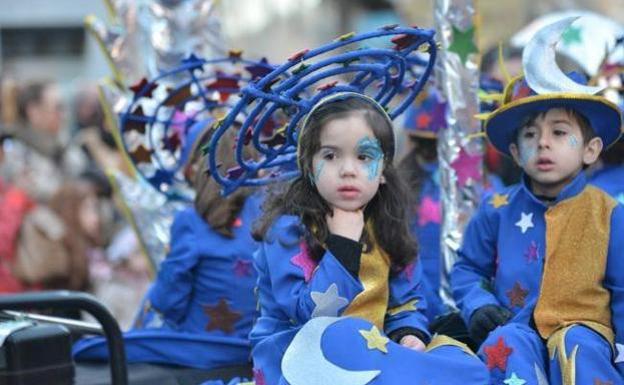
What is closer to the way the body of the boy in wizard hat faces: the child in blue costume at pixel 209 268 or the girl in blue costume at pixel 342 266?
the girl in blue costume

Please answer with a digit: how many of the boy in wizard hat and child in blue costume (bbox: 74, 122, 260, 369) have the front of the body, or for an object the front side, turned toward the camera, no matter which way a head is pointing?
1

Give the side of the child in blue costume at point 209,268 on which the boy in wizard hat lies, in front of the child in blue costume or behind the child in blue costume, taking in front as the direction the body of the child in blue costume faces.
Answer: behind

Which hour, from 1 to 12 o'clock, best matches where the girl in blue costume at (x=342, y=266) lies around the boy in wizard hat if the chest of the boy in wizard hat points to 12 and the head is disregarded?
The girl in blue costume is roughly at 2 o'clock from the boy in wizard hat.

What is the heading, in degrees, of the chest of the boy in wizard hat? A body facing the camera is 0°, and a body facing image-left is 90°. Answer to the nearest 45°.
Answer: approximately 0°

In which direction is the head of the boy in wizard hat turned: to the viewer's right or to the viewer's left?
to the viewer's left

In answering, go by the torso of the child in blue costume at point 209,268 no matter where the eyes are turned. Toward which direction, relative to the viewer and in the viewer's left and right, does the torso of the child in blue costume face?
facing away from the viewer and to the left of the viewer

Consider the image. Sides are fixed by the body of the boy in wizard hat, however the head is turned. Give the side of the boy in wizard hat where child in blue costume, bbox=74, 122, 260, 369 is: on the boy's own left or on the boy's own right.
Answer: on the boy's own right
